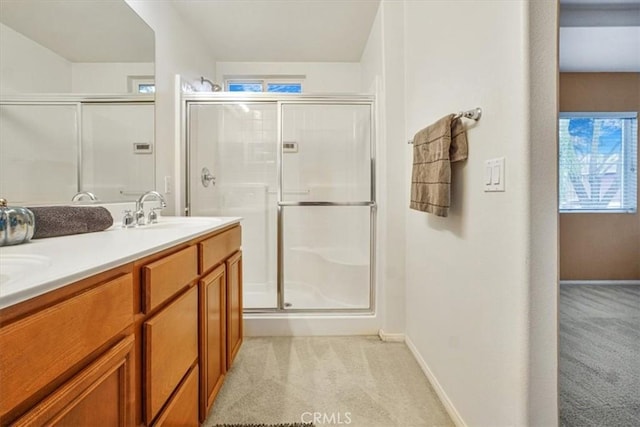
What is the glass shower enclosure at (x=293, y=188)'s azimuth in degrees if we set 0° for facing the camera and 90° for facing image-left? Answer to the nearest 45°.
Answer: approximately 0°

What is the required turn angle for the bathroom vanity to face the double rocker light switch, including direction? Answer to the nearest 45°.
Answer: approximately 45° to its left

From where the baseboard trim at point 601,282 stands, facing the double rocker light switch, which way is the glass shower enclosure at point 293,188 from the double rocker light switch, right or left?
right

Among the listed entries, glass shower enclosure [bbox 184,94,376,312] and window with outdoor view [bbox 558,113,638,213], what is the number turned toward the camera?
2

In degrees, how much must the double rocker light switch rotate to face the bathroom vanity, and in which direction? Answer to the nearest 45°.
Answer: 0° — it already faces it

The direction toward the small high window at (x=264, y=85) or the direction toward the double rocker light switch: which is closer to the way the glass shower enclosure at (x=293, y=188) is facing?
the double rocker light switch

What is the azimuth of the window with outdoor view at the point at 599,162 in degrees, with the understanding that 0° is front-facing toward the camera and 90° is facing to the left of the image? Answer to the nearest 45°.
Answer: approximately 0°

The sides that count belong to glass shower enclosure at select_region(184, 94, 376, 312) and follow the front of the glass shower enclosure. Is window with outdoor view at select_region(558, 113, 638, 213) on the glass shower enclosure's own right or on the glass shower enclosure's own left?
on the glass shower enclosure's own left

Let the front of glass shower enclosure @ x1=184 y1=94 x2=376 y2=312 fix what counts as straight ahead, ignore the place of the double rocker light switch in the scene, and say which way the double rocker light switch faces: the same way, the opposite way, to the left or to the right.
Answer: to the right
